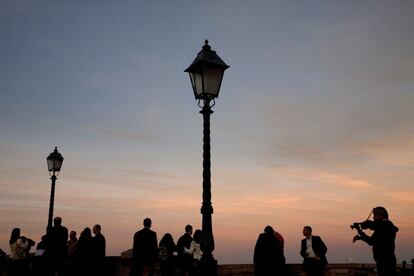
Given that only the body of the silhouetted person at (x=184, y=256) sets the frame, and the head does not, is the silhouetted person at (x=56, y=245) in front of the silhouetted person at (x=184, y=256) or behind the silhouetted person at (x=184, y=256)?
behind

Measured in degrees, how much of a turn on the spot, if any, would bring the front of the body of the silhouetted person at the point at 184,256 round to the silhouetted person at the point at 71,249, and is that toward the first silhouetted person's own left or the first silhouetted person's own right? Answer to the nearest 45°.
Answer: approximately 135° to the first silhouetted person's own left

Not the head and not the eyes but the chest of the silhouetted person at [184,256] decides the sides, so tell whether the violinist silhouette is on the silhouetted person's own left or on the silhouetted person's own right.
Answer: on the silhouetted person's own right

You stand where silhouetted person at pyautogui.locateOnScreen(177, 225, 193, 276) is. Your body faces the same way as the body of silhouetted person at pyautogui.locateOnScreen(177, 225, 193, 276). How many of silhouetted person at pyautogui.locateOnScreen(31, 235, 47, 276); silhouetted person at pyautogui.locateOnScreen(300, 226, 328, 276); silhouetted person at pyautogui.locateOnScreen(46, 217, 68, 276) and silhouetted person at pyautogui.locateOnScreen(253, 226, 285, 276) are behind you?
2

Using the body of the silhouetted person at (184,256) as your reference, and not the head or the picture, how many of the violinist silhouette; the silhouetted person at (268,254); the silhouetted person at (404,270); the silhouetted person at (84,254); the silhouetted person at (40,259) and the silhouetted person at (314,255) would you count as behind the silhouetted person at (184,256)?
2

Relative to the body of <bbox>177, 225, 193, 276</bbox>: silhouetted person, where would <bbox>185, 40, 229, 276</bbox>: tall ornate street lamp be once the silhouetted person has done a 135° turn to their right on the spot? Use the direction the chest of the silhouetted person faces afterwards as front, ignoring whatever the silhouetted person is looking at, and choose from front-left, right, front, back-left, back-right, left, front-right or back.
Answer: front-left

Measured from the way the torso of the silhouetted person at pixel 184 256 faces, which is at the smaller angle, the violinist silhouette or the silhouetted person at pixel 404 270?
the silhouetted person

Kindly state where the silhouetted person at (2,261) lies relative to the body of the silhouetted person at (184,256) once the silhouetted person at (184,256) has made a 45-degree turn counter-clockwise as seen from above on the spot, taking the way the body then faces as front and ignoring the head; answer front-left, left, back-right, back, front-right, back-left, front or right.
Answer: left
